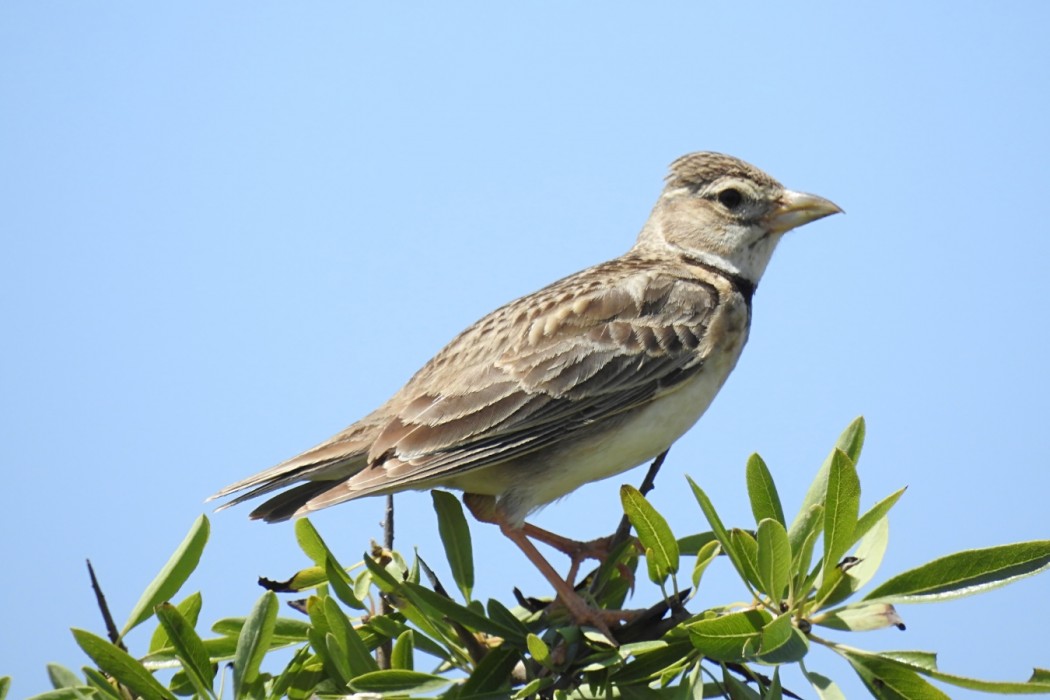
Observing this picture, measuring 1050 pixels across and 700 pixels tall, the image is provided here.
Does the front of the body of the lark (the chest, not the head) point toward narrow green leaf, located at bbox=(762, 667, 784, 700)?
yes

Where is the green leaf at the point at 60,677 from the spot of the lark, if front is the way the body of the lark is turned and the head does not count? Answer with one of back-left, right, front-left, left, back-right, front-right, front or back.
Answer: back-right

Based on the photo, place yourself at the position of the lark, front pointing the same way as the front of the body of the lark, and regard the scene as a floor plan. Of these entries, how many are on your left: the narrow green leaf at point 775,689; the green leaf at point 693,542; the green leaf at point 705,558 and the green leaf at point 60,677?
0

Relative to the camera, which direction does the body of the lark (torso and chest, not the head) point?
to the viewer's right

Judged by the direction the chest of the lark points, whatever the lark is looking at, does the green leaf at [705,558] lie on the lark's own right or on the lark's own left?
on the lark's own right

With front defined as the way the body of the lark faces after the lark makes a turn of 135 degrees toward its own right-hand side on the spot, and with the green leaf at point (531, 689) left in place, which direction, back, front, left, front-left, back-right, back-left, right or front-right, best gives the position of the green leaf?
front-left

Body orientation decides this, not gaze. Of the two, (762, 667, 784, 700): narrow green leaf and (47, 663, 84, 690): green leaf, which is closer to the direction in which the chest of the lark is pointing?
the narrow green leaf
